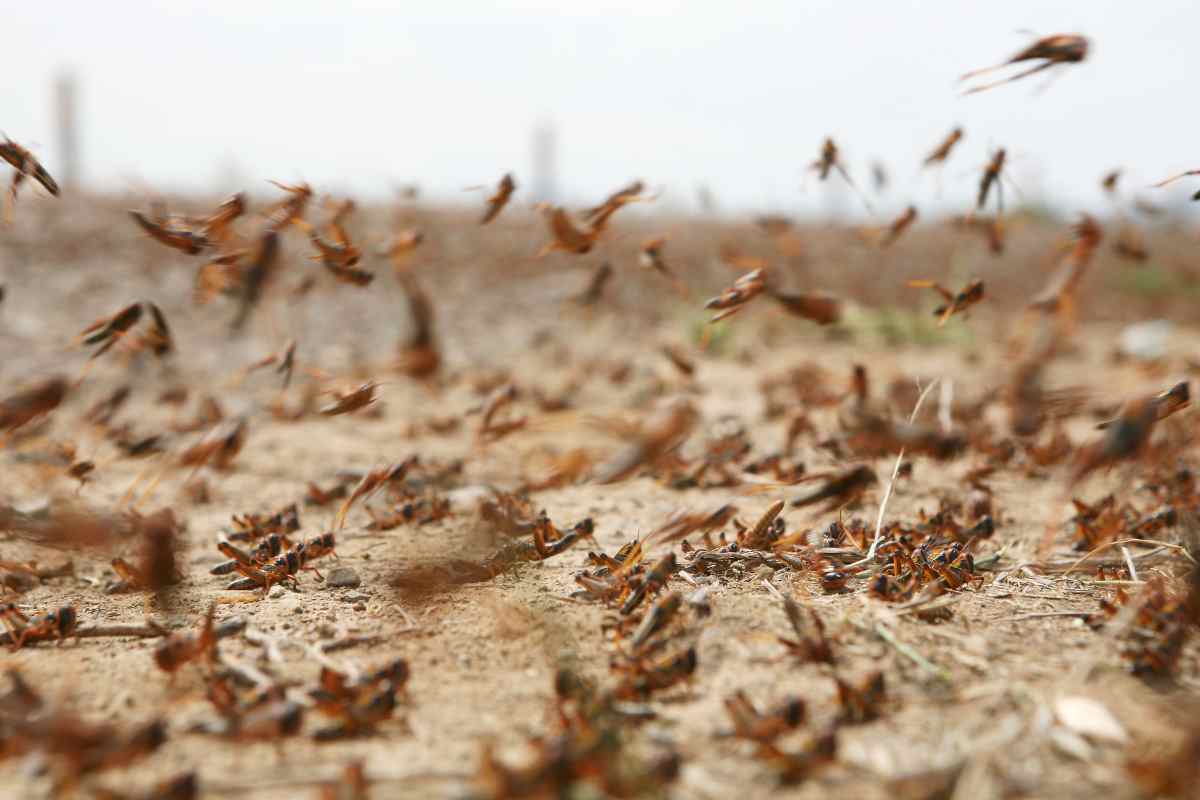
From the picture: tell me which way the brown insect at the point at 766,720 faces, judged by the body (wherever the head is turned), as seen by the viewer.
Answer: to the viewer's right

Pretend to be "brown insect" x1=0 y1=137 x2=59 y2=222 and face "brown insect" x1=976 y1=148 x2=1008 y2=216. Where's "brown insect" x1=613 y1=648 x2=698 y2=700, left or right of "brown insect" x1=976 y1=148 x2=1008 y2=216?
right

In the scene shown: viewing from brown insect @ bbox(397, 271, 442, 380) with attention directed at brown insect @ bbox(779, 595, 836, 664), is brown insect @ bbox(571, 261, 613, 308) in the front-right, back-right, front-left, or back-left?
back-left

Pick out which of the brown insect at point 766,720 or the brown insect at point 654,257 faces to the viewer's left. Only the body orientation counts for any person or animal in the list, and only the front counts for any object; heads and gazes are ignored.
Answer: the brown insect at point 654,257

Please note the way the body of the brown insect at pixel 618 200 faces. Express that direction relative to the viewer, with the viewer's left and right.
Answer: facing to the right of the viewer

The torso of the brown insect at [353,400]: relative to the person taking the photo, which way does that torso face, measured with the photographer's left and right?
facing to the right of the viewer

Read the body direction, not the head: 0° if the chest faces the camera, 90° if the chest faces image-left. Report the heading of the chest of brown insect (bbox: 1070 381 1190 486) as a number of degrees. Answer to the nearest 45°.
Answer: approximately 270°

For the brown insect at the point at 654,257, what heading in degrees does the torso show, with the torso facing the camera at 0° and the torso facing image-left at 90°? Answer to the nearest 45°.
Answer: approximately 90°
